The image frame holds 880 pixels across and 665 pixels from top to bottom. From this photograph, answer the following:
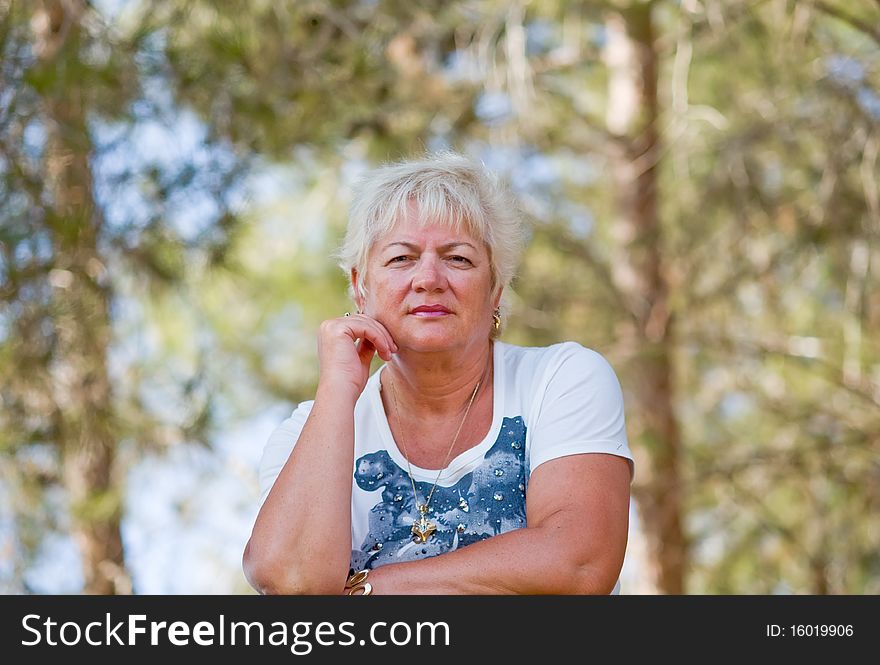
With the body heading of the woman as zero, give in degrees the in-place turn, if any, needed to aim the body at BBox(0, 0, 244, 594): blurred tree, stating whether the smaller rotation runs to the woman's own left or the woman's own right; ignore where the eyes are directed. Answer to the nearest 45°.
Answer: approximately 135° to the woman's own right

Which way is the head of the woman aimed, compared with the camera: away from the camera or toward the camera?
toward the camera

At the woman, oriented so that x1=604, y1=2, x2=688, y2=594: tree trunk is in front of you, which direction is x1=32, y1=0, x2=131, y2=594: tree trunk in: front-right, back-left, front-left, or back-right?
front-left

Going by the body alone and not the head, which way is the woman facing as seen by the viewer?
toward the camera

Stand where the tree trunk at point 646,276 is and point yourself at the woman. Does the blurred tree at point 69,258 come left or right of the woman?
right

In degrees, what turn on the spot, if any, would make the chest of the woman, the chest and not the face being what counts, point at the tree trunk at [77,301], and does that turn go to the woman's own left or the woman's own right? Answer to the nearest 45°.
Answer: approximately 135° to the woman's own right

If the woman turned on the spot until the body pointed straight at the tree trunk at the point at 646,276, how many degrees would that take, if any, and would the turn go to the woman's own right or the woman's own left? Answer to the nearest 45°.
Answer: approximately 180°
